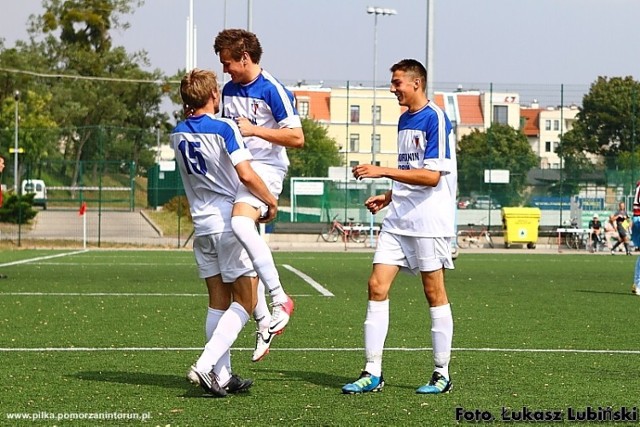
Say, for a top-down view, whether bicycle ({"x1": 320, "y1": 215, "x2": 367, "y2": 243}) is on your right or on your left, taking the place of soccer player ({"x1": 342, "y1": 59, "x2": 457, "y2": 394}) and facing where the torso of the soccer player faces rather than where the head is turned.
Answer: on your right

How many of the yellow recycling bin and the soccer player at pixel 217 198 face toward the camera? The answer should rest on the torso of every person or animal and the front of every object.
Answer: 1

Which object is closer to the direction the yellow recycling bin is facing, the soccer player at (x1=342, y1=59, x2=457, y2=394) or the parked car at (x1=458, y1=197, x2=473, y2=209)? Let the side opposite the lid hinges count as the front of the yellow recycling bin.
the soccer player

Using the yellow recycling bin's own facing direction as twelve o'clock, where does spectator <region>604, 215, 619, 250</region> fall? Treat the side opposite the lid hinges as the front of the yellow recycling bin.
The spectator is roughly at 9 o'clock from the yellow recycling bin.

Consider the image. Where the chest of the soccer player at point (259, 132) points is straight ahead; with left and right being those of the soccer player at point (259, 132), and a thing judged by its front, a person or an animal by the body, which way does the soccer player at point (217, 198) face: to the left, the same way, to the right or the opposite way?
the opposite way

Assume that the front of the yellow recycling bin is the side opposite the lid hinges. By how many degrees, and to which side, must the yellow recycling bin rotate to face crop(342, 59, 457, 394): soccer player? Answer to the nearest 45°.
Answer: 0° — it already faces them

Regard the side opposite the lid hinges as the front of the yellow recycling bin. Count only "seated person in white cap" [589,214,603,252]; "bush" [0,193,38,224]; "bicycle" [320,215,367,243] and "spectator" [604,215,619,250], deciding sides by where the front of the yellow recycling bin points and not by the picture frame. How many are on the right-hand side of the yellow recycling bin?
2

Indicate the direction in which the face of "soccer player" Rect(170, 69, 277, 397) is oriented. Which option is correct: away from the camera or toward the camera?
away from the camera

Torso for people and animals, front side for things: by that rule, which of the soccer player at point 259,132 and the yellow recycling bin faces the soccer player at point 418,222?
the yellow recycling bin

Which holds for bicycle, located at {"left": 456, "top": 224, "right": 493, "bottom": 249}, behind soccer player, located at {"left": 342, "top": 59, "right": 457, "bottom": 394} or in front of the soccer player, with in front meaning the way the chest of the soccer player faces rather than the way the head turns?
behind

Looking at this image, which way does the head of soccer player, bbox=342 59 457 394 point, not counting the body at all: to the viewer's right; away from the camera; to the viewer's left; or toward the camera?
to the viewer's left

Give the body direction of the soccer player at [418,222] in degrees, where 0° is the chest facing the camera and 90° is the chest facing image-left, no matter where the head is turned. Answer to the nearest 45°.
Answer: approximately 45°

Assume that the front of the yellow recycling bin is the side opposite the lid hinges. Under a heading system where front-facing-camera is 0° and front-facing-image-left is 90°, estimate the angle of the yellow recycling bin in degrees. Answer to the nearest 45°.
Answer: approximately 0°

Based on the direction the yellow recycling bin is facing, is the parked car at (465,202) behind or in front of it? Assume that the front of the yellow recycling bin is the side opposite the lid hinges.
behind
